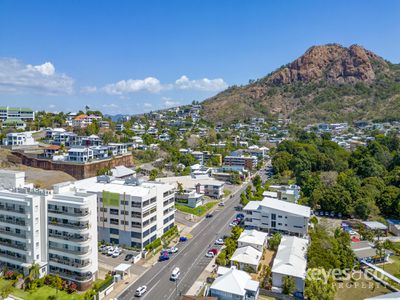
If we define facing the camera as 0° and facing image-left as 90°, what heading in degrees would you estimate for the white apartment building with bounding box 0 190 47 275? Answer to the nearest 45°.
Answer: approximately 45°

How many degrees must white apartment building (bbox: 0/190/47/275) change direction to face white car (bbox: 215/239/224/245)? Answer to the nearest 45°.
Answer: approximately 135° to its left

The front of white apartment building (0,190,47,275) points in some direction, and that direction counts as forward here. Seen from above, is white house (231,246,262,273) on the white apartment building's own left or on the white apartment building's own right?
on the white apartment building's own left

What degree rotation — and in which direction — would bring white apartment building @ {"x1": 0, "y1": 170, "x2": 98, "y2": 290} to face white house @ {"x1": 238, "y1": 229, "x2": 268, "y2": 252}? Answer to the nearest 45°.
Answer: approximately 135° to its left

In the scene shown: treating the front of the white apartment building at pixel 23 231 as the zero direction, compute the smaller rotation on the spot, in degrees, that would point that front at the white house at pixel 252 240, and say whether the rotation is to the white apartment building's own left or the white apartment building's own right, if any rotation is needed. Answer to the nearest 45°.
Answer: approximately 135° to the white apartment building's own left
